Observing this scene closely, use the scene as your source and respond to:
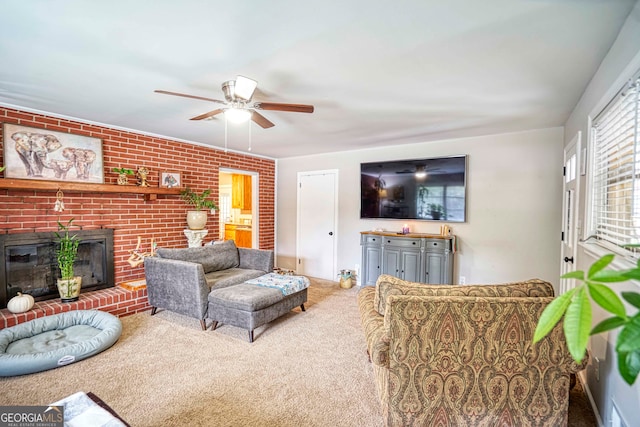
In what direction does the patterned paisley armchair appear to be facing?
away from the camera

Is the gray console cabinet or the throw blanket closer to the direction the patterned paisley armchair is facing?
the gray console cabinet

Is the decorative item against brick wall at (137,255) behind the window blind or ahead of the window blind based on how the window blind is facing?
ahead

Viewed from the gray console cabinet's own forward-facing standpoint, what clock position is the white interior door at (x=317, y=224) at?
The white interior door is roughly at 4 o'clock from the gray console cabinet.

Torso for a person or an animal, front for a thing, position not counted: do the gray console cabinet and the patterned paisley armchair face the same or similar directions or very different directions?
very different directions

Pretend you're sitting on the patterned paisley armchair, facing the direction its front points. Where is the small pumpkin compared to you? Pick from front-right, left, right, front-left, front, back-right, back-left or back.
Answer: left

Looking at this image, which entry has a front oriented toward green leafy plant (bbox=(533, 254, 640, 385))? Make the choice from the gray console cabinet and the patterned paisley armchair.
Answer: the gray console cabinet

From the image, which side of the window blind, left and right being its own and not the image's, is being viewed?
left

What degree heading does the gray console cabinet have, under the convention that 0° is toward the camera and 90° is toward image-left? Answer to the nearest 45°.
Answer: approximately 0°

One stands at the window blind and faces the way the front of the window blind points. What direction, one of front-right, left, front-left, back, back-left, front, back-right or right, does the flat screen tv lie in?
front-right

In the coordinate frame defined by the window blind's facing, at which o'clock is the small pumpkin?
The small pumpkin is roughly at 11 o'clock from the window blind.

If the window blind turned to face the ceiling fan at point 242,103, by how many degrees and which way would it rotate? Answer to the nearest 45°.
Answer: approximately 45° to its left

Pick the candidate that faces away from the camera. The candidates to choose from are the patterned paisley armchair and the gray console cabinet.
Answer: the patterned paisley armchair

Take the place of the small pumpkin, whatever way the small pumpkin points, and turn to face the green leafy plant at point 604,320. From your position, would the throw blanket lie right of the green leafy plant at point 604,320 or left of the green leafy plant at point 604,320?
left

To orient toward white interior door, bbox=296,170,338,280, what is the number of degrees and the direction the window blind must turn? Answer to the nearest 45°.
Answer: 0° — it already faces it

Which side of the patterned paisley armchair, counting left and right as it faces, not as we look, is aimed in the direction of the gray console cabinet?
front
